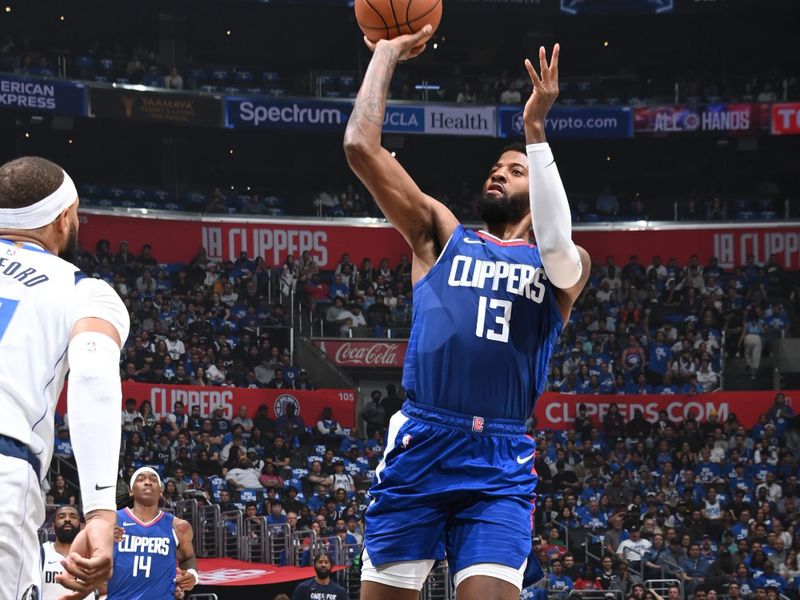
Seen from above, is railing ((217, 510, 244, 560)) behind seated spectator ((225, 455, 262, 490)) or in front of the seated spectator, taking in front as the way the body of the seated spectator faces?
in front

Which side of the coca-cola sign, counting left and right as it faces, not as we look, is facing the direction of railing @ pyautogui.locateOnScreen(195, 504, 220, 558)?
front

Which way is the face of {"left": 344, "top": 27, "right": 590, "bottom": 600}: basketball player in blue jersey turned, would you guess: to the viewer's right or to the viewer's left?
to the viewer's left

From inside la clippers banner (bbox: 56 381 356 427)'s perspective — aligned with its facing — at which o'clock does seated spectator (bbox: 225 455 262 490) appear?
The seated spectator is roughly at 12 o'clock from the la clippers banner.

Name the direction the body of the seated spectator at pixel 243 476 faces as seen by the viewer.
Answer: toward the camera

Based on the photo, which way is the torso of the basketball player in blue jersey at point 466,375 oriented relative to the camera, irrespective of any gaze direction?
toward the camera

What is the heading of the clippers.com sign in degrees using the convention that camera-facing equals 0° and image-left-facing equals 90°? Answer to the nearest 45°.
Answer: approximately 0°

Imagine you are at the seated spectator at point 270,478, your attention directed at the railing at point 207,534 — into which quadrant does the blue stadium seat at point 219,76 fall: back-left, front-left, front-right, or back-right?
back-right

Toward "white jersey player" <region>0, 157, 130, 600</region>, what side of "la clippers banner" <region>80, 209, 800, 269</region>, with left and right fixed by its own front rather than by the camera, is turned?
front

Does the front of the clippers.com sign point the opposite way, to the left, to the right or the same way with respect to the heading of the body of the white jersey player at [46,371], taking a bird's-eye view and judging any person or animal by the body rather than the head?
the opposite way

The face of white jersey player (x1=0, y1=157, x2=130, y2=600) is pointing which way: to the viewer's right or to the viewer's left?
to the viewer's right
